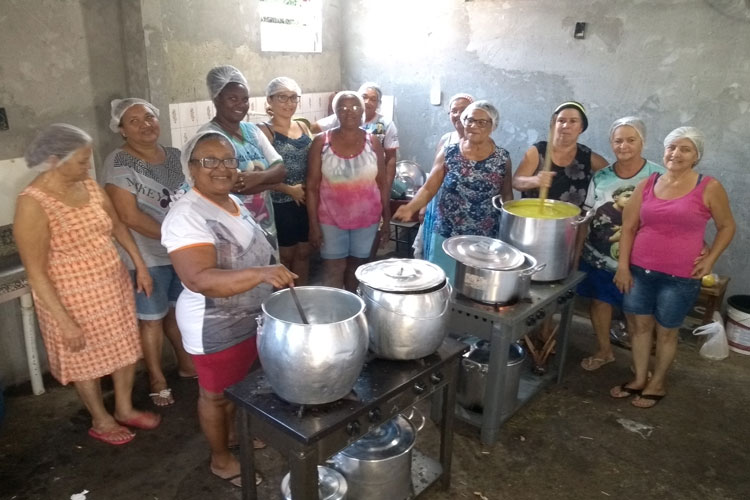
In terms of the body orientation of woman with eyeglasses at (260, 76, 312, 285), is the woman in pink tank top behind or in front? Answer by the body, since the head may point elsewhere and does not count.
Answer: in front

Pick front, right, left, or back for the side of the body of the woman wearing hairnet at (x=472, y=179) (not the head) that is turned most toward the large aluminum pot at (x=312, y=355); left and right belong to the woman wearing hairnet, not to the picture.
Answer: front

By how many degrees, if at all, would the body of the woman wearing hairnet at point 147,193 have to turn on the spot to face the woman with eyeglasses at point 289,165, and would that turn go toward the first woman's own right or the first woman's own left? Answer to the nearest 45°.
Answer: approximately 90° to the first woman's own left

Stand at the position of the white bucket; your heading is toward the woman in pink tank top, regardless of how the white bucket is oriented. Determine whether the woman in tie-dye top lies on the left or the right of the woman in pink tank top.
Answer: right

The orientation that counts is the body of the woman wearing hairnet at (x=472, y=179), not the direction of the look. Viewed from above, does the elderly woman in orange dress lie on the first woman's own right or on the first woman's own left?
on the first woman's own right

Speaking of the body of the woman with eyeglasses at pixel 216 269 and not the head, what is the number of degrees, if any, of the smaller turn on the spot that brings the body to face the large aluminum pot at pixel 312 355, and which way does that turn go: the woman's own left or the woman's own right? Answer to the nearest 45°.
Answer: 0° — they already face it

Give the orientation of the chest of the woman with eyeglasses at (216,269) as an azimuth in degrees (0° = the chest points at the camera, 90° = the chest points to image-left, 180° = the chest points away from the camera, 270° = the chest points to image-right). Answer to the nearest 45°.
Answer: approximately 315°

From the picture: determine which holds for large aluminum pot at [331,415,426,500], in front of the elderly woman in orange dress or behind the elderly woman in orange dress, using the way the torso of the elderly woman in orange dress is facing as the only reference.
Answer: in front

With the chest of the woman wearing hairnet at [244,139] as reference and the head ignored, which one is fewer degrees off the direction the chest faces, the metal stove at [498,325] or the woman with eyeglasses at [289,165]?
the metal stove

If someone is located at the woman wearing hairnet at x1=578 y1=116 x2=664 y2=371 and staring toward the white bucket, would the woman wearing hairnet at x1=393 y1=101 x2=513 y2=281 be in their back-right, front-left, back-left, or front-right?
back-left

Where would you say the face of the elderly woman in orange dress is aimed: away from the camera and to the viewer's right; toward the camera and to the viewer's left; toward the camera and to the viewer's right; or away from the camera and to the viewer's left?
toward the camera and to the viewer's right

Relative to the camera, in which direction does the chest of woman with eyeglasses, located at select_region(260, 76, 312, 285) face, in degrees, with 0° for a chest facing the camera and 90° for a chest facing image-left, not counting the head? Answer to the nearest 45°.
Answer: approximately 315°

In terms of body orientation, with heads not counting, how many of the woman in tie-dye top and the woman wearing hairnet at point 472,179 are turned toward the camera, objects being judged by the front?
2
